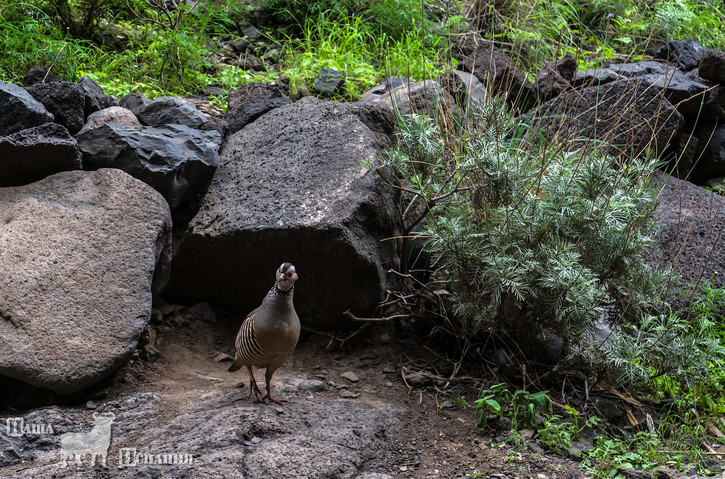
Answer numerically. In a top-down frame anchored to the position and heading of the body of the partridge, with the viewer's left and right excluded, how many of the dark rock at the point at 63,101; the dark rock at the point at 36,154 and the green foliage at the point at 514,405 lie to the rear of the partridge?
2

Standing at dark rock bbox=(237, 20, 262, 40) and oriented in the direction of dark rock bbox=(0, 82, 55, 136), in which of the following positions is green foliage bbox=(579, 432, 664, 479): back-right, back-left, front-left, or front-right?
front-left

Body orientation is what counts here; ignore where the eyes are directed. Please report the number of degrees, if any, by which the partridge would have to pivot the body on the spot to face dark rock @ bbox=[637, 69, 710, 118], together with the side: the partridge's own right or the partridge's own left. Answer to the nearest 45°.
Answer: approximately 90° to the partridge's own left

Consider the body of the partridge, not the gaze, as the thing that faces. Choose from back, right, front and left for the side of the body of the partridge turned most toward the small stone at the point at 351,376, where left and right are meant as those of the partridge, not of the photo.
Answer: left

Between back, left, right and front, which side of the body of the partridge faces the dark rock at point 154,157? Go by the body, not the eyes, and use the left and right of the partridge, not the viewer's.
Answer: back

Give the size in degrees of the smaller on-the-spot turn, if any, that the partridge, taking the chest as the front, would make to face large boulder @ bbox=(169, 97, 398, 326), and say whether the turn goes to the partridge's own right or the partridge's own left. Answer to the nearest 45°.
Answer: approximately 135° to the partridge's own left

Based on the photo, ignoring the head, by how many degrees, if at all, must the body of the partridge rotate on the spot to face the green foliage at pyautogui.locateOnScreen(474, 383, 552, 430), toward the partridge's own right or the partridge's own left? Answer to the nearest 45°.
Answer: approximately 45° to the partridge's own left

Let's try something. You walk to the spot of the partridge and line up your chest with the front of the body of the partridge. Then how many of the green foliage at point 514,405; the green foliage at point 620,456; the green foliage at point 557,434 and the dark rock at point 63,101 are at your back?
1

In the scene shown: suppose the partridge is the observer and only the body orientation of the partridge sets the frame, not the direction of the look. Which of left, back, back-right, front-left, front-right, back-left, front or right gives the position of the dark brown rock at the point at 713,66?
left

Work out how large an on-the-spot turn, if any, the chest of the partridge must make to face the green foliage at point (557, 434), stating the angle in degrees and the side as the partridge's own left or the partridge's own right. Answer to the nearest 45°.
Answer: approximately 45° to the partridge's own left

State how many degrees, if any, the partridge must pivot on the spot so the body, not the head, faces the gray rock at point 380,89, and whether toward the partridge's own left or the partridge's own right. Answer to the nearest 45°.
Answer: approximately 135° to the partridge's own left

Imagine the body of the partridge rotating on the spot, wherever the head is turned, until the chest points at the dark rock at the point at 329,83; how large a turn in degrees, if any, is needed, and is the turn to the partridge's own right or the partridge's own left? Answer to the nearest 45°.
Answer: approximately 135° to the partridge's own left

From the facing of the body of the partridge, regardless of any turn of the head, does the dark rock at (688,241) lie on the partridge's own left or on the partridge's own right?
on the partridge's own left

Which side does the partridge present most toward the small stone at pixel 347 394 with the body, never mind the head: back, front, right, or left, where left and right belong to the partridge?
left
